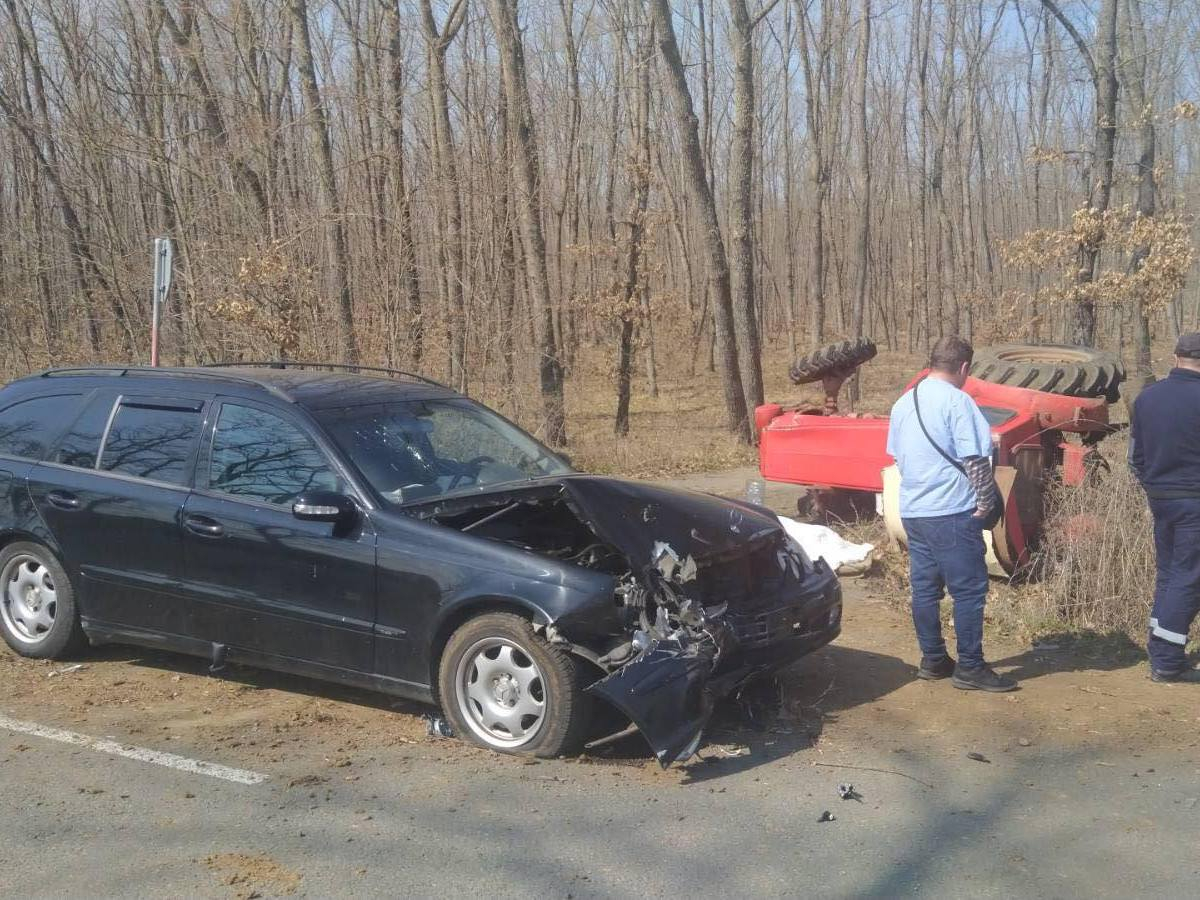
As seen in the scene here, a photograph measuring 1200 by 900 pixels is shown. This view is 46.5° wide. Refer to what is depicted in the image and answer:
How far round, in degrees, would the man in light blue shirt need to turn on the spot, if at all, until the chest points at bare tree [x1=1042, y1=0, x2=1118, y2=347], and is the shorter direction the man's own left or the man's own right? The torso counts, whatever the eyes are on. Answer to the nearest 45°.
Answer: approximately 45° to the man's own left

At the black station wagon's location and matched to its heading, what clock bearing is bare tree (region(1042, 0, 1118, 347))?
The bare tree is roughly at 9 o'clock from the black station wagon.

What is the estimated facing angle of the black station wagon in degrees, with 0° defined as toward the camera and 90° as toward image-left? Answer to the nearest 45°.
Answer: approximately 315°

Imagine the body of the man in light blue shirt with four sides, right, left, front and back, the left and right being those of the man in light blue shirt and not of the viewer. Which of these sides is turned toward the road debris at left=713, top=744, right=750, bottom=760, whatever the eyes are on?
back

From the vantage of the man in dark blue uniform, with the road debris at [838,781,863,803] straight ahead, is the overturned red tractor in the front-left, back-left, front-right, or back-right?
back-right

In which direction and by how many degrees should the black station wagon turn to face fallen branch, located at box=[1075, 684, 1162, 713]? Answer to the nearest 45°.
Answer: approximately 45° to its left

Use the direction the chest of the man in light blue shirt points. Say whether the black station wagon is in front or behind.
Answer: behind

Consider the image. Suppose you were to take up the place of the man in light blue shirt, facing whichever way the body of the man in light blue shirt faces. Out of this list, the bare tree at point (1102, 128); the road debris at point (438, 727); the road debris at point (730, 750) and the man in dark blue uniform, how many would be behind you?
2

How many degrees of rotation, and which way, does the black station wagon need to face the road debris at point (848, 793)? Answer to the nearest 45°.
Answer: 0° — it already faces it

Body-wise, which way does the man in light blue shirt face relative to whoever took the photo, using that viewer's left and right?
facing away from the viewer and to the right of the viewer

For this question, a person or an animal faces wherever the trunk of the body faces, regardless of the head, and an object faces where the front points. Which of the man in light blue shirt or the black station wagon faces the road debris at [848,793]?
the black station wagon
